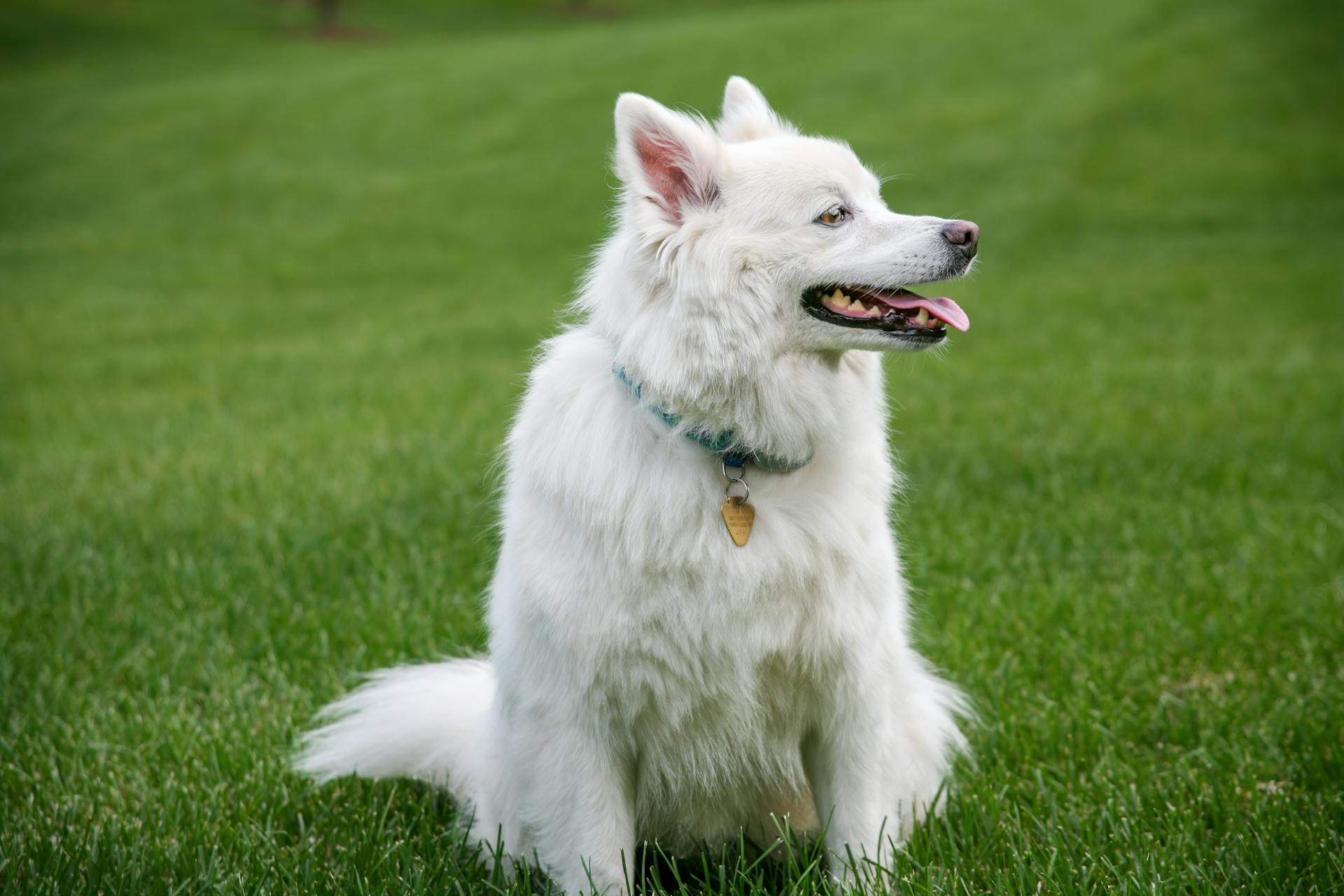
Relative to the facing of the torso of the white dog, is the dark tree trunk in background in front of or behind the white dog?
behind

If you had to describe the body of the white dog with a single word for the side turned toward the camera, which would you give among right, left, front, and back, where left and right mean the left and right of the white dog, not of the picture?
front
